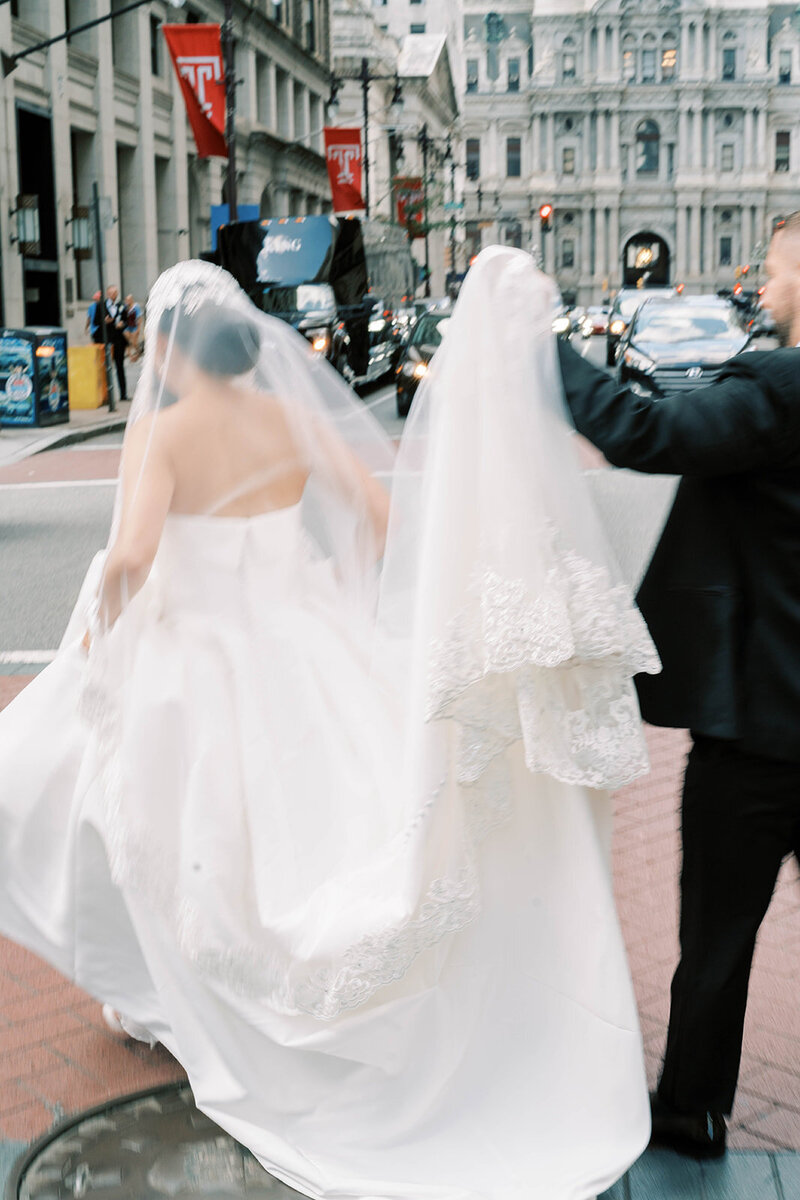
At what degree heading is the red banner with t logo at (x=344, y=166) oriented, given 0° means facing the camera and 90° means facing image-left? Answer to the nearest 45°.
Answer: approximately 0°

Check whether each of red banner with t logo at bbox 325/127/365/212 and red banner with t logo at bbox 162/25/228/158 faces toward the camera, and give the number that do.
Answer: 2

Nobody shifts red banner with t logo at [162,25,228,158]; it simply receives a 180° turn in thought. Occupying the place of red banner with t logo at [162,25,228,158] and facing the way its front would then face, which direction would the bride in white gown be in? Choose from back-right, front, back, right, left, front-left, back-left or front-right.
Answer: back

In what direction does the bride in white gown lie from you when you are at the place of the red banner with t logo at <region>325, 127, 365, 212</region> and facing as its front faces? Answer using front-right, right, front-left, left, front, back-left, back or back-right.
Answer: front

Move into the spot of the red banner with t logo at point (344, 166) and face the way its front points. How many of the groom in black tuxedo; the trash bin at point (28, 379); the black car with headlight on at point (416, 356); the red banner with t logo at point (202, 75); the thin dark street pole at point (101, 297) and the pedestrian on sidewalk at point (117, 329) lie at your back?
0

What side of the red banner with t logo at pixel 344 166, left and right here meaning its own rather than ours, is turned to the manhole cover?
front

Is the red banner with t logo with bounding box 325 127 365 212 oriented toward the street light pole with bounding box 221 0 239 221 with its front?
yes

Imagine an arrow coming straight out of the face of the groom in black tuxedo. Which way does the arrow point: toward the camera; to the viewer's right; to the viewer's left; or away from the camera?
to the viewer's left

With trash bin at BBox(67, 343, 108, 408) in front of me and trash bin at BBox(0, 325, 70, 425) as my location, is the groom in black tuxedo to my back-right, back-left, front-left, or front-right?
back-right

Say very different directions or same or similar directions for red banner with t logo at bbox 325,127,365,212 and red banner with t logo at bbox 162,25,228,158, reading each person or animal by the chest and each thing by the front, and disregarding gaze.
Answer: same or similar directions

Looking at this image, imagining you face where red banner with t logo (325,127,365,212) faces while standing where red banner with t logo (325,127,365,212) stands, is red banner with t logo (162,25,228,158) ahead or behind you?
ahead

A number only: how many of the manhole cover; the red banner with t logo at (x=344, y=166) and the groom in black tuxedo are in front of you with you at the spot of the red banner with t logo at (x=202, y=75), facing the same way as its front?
2

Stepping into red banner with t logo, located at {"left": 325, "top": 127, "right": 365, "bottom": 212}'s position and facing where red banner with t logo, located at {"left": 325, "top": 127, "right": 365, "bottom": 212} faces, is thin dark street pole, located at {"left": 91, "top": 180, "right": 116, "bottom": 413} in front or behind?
in front
